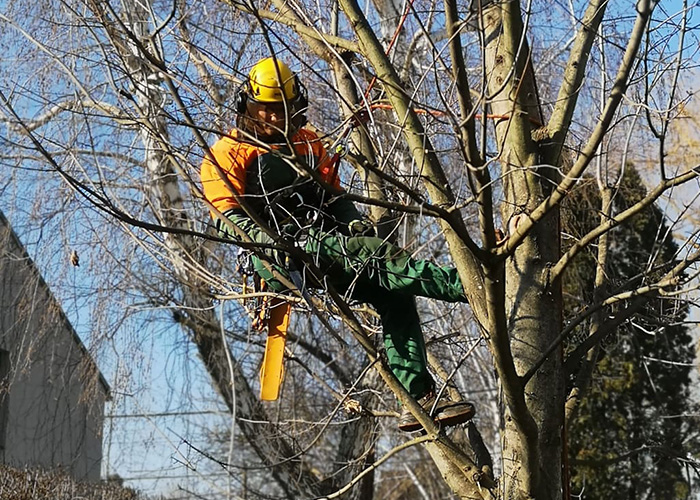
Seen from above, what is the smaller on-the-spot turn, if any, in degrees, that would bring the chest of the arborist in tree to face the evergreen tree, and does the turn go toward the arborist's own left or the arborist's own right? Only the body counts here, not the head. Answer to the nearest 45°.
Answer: approximately 90° to the arborist's own left

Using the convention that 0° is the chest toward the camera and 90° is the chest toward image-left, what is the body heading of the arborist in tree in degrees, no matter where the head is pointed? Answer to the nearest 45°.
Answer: approximately 315°

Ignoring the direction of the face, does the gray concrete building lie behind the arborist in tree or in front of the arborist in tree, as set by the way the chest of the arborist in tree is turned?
behind
